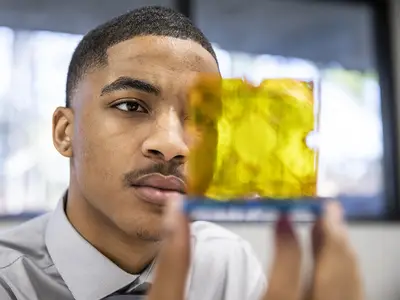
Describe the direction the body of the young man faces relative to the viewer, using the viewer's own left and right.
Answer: facing the viewer and to the right of the viewer
